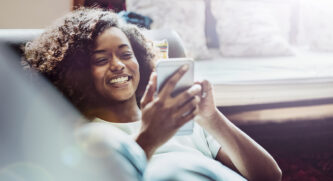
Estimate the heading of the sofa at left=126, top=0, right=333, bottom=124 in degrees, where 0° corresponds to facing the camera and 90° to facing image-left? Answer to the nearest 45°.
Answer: approximately 0°

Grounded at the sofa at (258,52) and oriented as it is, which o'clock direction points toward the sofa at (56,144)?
the sofa at (56,144) is roughly at 1 o'clock from the sofa at (258,52).

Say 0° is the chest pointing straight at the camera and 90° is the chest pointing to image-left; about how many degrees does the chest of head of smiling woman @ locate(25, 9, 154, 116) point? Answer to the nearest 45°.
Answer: approximately 315°
